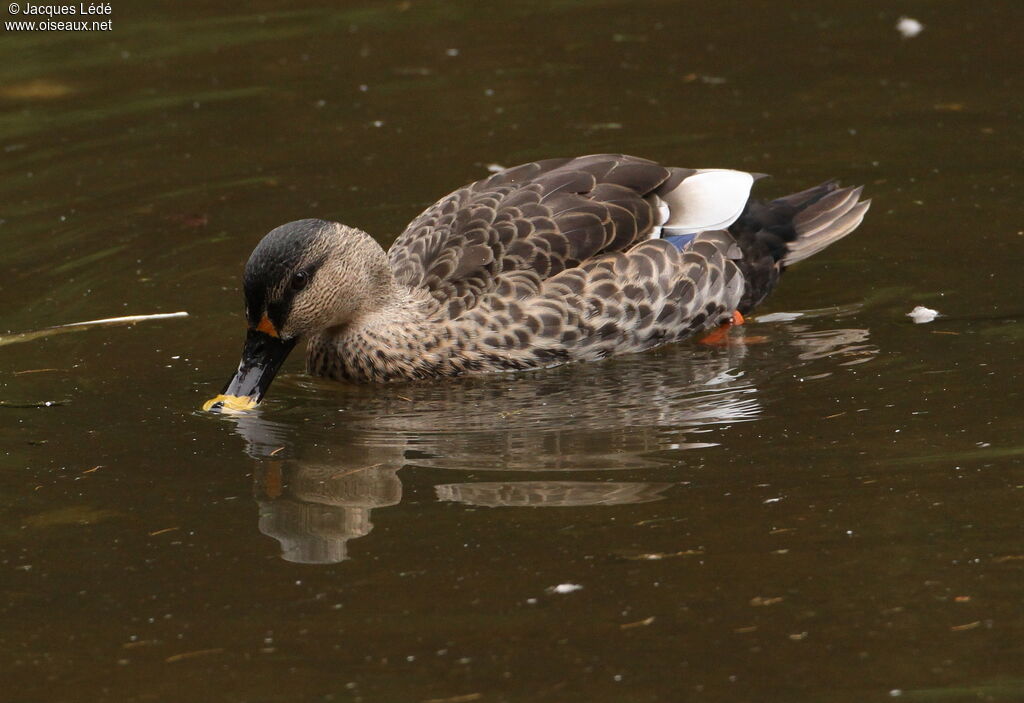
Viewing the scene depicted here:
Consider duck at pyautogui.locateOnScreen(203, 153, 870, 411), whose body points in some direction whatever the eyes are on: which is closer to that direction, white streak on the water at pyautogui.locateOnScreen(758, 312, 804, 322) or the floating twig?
the floating twig

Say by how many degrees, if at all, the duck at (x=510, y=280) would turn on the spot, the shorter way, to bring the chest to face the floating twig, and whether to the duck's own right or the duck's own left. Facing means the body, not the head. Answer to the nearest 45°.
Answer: approximately 45° to the duck's own right

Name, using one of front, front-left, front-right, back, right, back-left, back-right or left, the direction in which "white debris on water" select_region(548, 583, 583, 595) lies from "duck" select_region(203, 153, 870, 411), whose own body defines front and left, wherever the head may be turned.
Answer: front-left

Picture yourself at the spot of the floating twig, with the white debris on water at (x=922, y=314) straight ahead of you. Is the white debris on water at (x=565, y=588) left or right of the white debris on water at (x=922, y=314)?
right

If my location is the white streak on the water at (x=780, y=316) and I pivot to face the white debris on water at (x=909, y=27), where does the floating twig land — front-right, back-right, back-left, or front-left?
back-left

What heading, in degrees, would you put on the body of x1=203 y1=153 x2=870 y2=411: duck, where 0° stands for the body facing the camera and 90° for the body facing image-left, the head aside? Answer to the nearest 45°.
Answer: approximately 45°

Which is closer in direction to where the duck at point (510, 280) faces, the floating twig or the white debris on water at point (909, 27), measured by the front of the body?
the floating twig

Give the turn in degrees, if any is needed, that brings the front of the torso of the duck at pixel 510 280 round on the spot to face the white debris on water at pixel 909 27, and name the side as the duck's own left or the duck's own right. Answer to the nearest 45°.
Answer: approximately 180°

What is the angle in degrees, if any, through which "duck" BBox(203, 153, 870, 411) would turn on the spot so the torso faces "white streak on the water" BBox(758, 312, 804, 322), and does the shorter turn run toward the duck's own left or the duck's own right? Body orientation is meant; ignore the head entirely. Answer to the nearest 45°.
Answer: approximately 135° to the duck's own left
